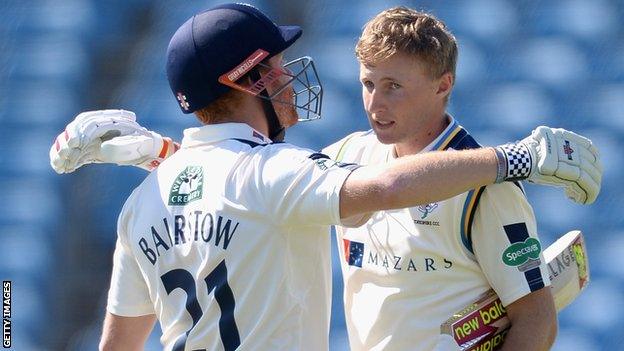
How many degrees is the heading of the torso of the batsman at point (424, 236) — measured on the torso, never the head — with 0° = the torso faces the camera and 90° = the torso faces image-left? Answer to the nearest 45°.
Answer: approximately 45°
